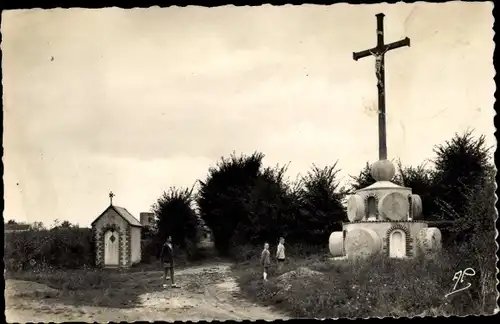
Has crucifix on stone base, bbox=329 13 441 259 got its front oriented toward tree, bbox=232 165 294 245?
no

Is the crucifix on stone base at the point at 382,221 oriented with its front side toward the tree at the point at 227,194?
no

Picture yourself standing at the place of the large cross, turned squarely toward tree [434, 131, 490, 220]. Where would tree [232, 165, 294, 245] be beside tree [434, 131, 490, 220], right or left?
left

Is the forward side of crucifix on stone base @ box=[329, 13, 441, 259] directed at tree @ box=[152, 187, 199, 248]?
no

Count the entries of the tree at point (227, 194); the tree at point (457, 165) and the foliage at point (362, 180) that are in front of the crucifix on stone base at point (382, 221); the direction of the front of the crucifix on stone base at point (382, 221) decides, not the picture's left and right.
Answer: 0

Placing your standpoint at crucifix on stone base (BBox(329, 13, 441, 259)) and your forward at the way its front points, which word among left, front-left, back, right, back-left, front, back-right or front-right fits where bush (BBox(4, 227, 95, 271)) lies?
right

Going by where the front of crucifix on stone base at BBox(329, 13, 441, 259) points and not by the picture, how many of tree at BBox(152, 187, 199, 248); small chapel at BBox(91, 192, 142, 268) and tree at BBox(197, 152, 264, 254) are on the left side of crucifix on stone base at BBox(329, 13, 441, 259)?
0

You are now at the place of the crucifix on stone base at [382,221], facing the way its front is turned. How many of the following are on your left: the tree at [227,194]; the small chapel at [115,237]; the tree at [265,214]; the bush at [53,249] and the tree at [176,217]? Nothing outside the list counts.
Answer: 0

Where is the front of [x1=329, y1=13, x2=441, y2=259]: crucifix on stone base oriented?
toward the camera
